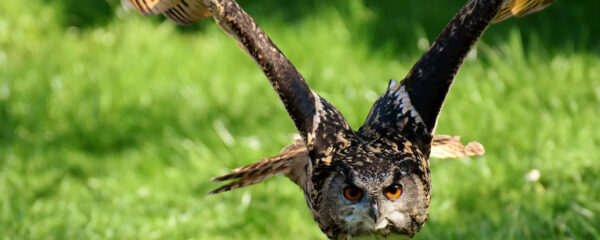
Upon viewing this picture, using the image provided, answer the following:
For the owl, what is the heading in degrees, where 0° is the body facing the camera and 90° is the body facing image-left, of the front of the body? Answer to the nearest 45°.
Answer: approximately 0°
